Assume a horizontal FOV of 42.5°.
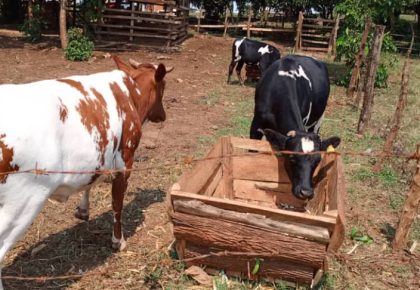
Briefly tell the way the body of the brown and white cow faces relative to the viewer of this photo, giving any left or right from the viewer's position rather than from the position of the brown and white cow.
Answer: facing away from the viewer and to the right of the viewer

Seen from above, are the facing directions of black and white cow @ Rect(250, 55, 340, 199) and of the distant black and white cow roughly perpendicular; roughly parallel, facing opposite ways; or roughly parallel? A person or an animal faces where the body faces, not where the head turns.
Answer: roughly perpendicular

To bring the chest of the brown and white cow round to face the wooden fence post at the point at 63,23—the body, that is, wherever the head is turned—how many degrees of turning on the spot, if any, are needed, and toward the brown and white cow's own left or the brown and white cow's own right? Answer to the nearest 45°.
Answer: approximately 45° to the brown and white cow's own left

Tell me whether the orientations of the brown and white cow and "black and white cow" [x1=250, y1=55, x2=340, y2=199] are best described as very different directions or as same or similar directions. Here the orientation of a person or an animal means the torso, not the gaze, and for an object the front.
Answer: very different directions

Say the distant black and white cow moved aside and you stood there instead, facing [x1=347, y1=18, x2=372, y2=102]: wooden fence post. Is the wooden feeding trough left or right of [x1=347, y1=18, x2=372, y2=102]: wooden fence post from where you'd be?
right

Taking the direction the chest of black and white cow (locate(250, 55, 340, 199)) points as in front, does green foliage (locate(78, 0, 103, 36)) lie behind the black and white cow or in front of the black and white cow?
behind

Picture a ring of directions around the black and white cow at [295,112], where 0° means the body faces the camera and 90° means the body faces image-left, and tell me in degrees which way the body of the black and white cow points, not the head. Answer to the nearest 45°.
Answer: approximately 0°
